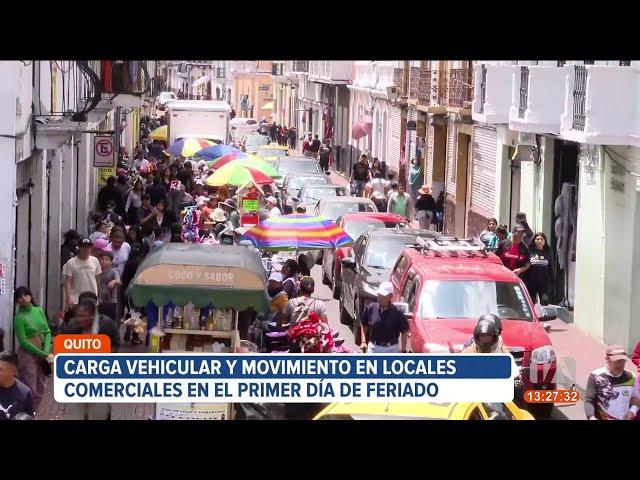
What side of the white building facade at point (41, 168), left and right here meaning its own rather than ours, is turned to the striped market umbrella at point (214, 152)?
left

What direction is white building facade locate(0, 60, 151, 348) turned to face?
to the viewer's right

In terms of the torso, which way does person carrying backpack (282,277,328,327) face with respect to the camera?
away from the camera

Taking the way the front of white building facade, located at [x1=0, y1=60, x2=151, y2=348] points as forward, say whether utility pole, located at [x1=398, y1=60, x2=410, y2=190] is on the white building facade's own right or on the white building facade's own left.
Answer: on the white building facade's own left

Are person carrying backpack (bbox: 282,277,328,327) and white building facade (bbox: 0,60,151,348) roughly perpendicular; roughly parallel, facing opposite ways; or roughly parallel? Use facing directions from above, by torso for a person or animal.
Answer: roughly perpendicular

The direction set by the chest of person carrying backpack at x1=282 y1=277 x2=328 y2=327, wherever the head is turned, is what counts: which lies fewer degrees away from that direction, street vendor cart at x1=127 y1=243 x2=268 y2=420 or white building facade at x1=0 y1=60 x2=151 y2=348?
the white building facade

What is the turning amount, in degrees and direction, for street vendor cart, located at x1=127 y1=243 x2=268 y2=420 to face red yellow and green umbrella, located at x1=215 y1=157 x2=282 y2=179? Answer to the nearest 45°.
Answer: approximately 180°

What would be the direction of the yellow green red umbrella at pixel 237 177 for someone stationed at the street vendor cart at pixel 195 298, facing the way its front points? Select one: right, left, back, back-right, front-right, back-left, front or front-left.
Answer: back

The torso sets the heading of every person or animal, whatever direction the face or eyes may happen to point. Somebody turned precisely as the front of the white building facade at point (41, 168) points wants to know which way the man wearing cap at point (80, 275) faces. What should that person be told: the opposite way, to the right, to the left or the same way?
to the right

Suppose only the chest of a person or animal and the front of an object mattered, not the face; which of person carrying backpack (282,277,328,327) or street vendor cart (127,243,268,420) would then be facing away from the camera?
the person carrying backpack

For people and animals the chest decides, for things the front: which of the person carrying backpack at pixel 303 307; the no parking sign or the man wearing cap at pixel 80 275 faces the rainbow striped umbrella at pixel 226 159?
the person carrying backpack

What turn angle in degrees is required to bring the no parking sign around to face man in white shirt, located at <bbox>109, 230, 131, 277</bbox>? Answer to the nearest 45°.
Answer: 0° — it already faces them

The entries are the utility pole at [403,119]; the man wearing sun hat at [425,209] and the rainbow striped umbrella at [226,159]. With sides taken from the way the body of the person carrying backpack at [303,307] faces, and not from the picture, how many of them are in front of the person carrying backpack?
3
